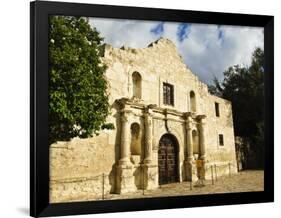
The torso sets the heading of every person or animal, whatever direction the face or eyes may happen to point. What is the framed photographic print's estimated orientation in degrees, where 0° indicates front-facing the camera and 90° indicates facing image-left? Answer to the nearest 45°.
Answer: approximately 315°
